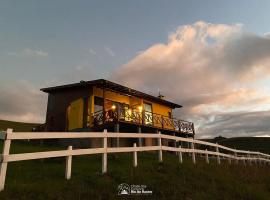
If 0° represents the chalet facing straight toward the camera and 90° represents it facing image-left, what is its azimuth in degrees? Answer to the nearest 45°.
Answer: approximately 315°
